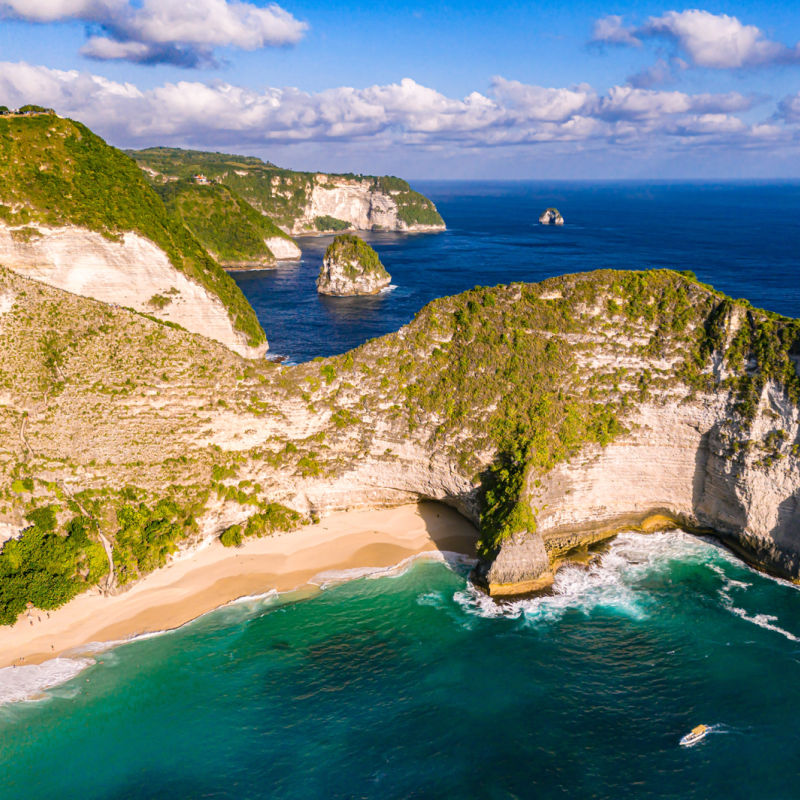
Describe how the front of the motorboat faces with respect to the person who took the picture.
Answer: facing the viewer and to the left of the viewer

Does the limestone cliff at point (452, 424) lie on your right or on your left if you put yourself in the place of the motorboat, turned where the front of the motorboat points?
on your right

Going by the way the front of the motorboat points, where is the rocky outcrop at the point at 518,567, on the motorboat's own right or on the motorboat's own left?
on the motorboat's own right
